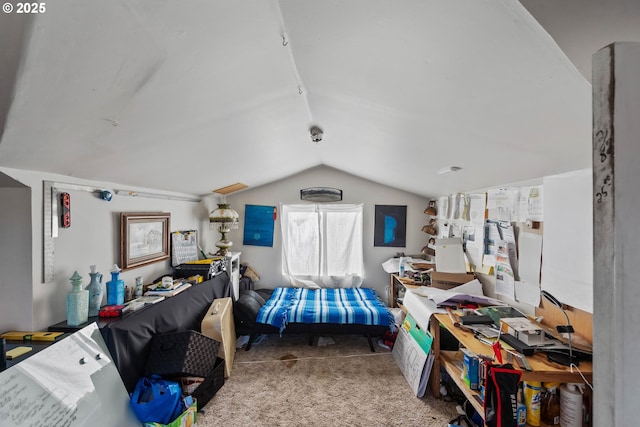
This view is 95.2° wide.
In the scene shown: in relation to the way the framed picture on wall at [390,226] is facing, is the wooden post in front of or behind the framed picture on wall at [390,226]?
in front

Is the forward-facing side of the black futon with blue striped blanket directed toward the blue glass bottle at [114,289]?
no

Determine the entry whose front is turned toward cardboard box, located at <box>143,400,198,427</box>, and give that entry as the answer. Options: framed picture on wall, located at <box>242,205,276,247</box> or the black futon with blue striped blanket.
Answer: the framed picture on wall

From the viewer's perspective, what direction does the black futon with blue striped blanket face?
toward the camera

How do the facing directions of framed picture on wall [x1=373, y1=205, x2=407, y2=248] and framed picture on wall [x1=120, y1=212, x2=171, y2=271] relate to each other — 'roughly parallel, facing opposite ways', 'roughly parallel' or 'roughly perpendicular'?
roughly perpendicular

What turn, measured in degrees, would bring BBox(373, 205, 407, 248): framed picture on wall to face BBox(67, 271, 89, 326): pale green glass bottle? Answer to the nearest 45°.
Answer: approximately 45° to its right

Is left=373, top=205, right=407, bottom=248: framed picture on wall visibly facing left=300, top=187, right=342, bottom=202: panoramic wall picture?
no

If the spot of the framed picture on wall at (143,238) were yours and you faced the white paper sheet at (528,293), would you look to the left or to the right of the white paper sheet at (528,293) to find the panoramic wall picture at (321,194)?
left

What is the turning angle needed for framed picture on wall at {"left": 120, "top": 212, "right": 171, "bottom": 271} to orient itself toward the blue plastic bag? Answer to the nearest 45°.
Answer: approximately 45° to its right

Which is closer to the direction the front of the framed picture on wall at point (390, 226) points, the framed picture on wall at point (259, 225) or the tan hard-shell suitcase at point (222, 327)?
the tan hard-shell suitcase

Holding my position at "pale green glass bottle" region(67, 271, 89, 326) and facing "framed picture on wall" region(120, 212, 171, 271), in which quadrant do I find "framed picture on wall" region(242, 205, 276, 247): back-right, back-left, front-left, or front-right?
front-right

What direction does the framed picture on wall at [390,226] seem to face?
toward the camera

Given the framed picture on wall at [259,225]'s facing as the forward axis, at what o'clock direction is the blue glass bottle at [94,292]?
The blue glass bottle is roughly at 1 o'clock from the framed picture on wall.

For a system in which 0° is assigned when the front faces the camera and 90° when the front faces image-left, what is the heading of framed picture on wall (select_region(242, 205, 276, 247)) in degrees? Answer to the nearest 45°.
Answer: approximately 0°

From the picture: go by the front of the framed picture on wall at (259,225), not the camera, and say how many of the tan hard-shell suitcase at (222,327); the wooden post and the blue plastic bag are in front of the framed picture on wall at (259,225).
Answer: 3

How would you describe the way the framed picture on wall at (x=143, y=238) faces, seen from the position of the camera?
facing the viewer and to the right of the viewer

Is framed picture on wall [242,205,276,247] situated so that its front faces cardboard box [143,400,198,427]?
yes
